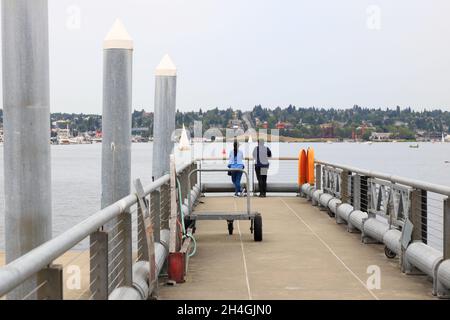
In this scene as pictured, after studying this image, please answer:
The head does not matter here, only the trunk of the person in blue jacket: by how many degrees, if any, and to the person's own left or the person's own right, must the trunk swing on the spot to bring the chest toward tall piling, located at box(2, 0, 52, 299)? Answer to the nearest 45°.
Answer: approximately 180°

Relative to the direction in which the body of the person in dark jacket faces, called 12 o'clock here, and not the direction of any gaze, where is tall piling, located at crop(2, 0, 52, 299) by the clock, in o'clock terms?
The tall piling is roughly at 6 o'clock from the person in dark jacket.

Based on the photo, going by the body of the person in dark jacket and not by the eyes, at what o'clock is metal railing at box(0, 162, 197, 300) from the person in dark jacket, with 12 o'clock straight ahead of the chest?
The metal railing is roughly at 6 o'clock from the person in dark jacket.

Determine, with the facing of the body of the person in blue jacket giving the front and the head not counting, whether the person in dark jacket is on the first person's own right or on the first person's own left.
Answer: on the first person's own right

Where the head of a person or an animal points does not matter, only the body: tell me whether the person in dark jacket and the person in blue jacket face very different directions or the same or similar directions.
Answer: same or similar directions

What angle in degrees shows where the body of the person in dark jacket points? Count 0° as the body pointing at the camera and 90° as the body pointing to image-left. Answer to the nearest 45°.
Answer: approximately 180°

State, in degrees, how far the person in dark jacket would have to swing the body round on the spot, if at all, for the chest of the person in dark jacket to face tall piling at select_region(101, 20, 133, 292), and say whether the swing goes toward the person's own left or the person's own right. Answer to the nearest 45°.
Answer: approximately 180°

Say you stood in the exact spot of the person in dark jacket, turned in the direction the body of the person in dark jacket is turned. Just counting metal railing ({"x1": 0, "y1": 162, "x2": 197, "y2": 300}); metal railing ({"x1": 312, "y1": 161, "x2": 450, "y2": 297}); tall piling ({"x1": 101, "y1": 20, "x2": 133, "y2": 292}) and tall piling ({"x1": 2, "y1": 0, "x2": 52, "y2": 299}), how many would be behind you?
4

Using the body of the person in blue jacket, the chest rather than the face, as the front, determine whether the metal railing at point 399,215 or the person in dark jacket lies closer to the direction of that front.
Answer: the person in dark jacket

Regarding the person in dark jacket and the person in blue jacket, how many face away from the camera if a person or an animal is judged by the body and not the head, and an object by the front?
2

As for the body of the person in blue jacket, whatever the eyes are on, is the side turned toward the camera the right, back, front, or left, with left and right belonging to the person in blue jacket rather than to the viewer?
back

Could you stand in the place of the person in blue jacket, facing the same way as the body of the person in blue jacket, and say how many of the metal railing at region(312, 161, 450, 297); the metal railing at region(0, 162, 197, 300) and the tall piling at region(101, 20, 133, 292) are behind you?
3
